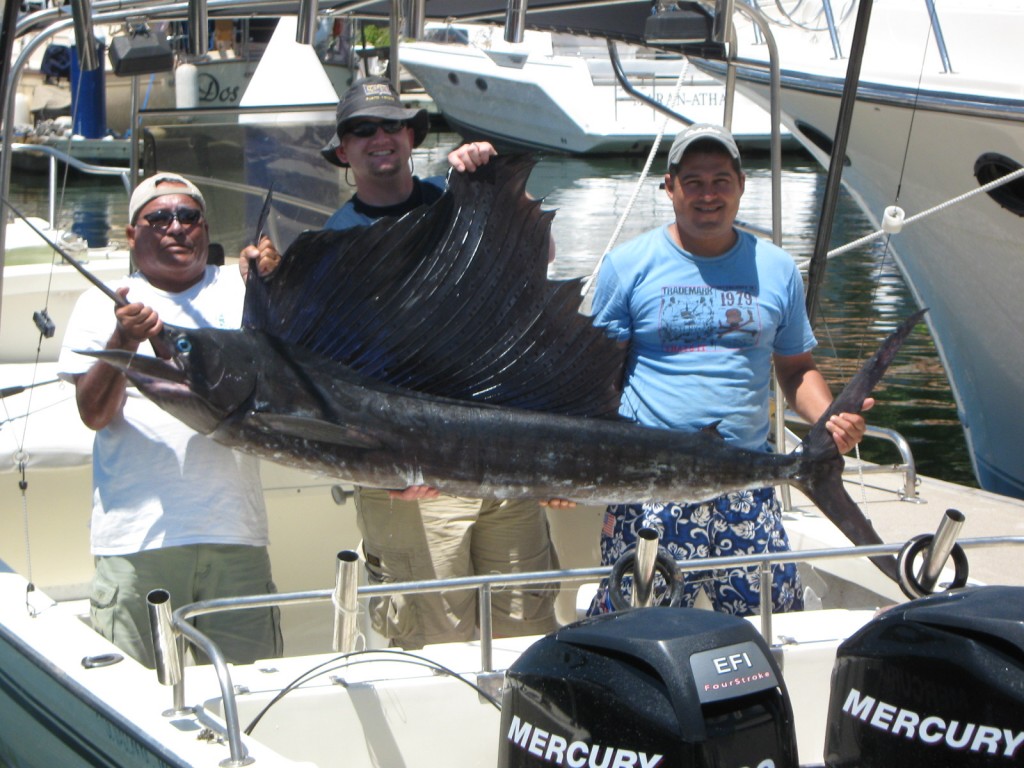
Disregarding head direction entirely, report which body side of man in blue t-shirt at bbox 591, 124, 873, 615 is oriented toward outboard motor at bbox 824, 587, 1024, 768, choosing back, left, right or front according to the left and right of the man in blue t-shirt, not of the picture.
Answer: front

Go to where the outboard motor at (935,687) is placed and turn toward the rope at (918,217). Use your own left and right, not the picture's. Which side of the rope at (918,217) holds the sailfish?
left

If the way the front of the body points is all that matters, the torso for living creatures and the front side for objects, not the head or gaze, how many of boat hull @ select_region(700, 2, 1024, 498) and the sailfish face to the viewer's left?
2

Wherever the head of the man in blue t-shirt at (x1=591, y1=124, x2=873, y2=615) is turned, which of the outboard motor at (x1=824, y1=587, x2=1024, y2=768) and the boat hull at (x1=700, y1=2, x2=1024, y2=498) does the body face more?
the outboard motor

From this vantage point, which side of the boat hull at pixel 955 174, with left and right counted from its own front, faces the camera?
left

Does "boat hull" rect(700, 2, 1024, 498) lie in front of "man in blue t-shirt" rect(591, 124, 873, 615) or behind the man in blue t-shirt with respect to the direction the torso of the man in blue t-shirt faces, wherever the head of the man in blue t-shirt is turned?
behind

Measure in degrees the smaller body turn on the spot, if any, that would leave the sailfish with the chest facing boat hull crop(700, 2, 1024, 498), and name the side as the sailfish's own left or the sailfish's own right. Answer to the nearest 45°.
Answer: approximately 135° to the sailfish's own right

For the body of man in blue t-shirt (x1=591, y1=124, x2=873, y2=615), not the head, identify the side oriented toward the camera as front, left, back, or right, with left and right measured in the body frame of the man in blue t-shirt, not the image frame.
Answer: front

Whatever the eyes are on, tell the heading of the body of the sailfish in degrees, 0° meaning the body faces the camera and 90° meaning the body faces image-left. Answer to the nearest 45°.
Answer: approximately 90°
